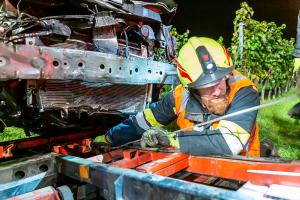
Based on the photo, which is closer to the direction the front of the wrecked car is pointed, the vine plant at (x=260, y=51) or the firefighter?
the firefighter
